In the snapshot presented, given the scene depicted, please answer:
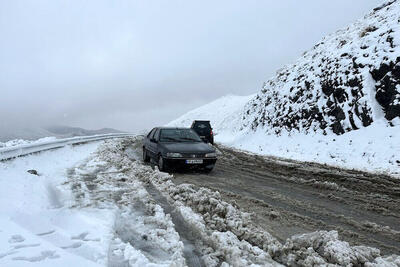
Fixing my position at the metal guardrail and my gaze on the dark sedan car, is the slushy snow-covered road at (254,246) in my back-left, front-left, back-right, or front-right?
front-right

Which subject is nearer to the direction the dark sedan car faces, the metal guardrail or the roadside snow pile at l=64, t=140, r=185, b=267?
the roadside snow pile

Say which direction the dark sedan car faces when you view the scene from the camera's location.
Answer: facing the viewer and to the right of the viewer

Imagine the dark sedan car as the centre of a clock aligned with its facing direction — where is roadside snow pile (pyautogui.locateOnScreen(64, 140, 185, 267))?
The roadside snow pile is roughly at 2 o'clock from the dark sedan car.

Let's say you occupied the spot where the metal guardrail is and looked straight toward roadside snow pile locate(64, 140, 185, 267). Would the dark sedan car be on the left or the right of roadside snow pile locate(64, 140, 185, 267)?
left

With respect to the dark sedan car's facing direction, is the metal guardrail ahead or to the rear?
to the rear
